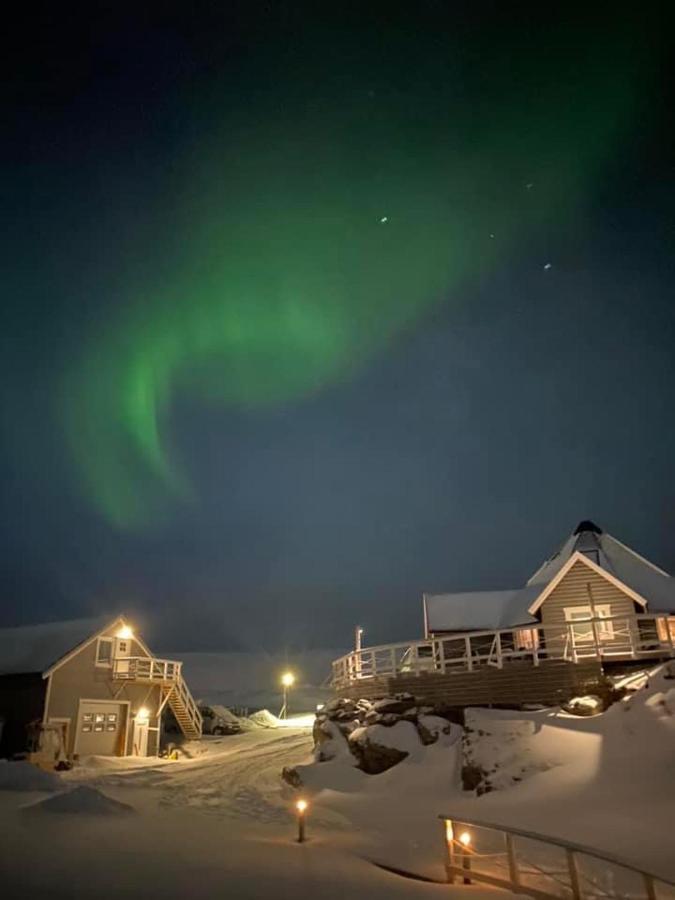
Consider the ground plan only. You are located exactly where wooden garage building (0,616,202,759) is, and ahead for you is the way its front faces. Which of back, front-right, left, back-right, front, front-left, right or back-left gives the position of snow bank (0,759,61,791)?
front-right

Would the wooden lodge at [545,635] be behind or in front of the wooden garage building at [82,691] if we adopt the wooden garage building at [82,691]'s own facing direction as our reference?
in front

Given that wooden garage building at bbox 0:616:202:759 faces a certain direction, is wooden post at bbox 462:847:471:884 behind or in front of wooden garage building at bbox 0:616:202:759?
in front

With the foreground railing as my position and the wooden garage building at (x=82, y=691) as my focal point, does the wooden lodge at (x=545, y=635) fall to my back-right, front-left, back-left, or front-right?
front-right

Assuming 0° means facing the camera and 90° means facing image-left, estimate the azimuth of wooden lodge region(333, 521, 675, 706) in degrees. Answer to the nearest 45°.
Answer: approximately 0°

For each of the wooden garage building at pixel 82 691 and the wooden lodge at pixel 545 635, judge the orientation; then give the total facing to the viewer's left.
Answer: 0

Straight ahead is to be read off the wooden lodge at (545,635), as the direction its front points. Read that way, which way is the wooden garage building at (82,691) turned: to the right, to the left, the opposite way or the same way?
to the left

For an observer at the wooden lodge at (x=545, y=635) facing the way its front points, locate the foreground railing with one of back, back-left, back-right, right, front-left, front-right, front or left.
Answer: front

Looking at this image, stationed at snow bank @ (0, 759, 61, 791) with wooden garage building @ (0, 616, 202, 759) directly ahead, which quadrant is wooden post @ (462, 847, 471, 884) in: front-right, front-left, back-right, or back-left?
back-right

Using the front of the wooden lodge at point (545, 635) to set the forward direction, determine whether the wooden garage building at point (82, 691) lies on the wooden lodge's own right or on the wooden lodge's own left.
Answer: on the wooden lodge's own right

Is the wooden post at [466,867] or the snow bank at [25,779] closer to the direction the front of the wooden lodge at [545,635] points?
the wooden post

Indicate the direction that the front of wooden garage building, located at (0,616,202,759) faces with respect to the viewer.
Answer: facing the viewer and to the right of the viewer

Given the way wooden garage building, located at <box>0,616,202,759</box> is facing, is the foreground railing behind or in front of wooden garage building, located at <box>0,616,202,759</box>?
in front
